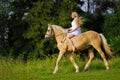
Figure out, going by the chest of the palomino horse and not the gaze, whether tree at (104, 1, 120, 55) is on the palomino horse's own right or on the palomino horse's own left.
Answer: on the palomino horse's own right

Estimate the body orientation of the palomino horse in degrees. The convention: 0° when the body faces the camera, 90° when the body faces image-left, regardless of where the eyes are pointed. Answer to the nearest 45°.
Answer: approximately 90°
